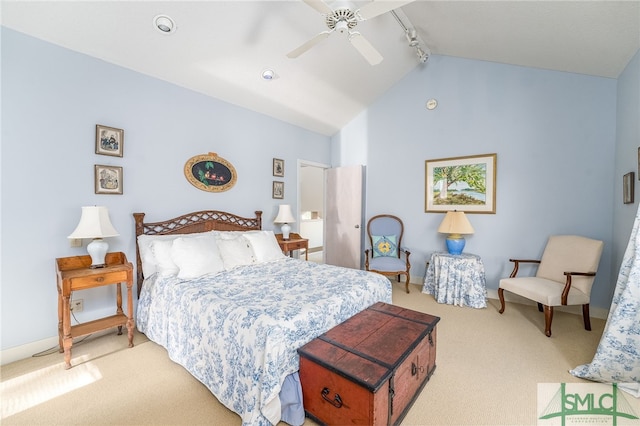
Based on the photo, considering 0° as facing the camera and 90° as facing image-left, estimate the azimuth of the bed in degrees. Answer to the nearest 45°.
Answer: approximately 315°

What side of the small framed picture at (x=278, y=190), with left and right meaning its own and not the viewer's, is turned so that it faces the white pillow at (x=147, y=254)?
right

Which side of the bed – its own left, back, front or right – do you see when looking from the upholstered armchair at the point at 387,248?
left

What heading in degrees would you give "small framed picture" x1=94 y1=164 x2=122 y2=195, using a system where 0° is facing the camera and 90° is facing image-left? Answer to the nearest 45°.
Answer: approximately 0°

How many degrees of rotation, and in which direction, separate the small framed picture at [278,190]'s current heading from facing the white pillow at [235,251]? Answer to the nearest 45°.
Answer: approximately 45° to its right
